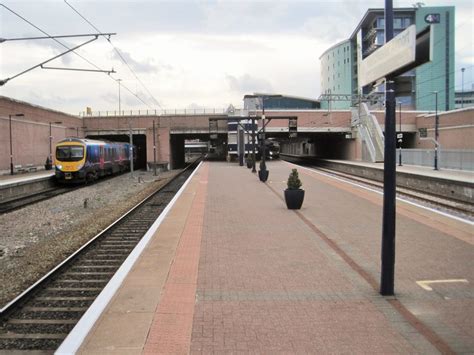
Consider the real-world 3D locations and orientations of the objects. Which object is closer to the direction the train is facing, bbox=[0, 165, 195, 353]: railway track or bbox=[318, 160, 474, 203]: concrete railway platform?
the railway track

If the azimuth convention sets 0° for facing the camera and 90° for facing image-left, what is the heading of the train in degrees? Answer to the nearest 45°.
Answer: approximately 45°

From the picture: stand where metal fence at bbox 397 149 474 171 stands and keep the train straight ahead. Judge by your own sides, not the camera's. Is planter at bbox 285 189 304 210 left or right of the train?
left

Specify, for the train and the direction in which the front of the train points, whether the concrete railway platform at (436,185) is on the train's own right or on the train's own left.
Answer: on the train's own left

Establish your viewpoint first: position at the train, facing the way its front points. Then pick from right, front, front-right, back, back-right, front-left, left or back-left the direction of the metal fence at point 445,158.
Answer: back-left

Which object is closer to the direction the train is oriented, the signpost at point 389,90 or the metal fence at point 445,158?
the signpost

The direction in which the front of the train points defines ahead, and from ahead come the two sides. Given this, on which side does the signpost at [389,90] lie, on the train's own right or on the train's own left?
on the train's own left

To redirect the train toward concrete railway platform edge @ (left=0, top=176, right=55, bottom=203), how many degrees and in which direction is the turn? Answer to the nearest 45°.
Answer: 0° — it already faces it

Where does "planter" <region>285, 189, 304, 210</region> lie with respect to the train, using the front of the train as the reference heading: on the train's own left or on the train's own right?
on the train's own left
